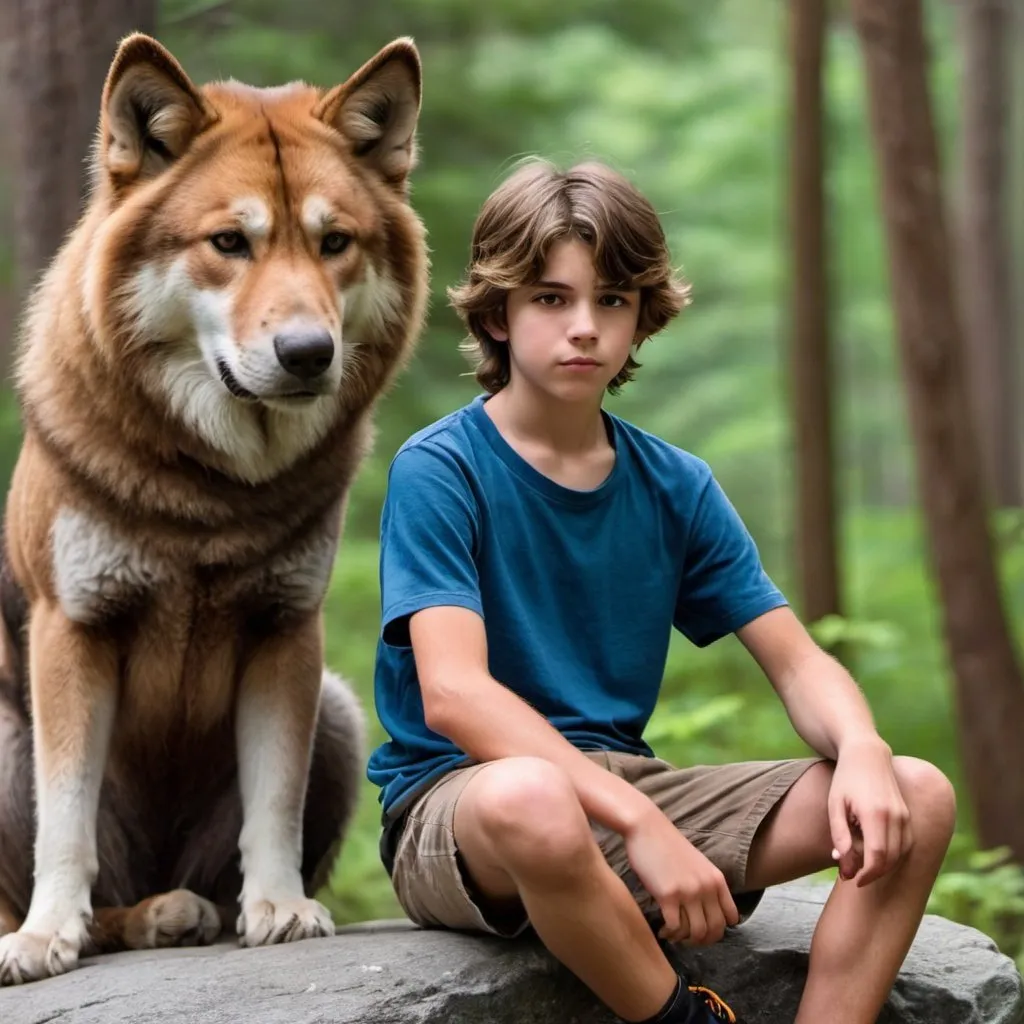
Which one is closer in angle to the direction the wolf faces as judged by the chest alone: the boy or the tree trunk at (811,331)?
the boy

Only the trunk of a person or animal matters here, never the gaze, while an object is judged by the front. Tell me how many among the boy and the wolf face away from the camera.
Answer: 0

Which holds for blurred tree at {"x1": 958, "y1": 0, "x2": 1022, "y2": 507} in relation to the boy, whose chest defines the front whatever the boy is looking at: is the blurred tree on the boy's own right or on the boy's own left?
on the boy's own left

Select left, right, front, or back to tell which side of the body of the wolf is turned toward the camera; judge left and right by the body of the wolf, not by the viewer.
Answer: front

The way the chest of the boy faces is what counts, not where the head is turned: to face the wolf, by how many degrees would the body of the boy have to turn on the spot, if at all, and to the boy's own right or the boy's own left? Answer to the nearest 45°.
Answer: approximately 135° to the boy's own right

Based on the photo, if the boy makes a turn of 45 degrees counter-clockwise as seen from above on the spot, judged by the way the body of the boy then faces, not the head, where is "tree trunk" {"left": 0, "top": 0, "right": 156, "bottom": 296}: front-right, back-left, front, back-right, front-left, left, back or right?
back-left

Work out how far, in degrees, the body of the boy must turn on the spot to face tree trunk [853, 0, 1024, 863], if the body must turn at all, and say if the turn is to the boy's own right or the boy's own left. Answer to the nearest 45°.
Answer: approximately 135° to the boy's own left

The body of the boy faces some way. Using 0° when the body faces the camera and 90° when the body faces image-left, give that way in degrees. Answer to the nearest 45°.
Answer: approximately 315°
